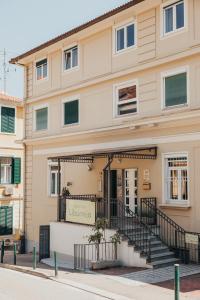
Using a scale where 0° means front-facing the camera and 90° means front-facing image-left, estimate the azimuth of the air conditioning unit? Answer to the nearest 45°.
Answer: approximately 315°

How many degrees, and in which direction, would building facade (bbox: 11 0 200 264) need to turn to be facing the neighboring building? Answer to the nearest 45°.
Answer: approximately 90° to its right

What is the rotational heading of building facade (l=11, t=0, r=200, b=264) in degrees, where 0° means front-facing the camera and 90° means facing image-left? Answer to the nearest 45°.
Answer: approximately 45°
